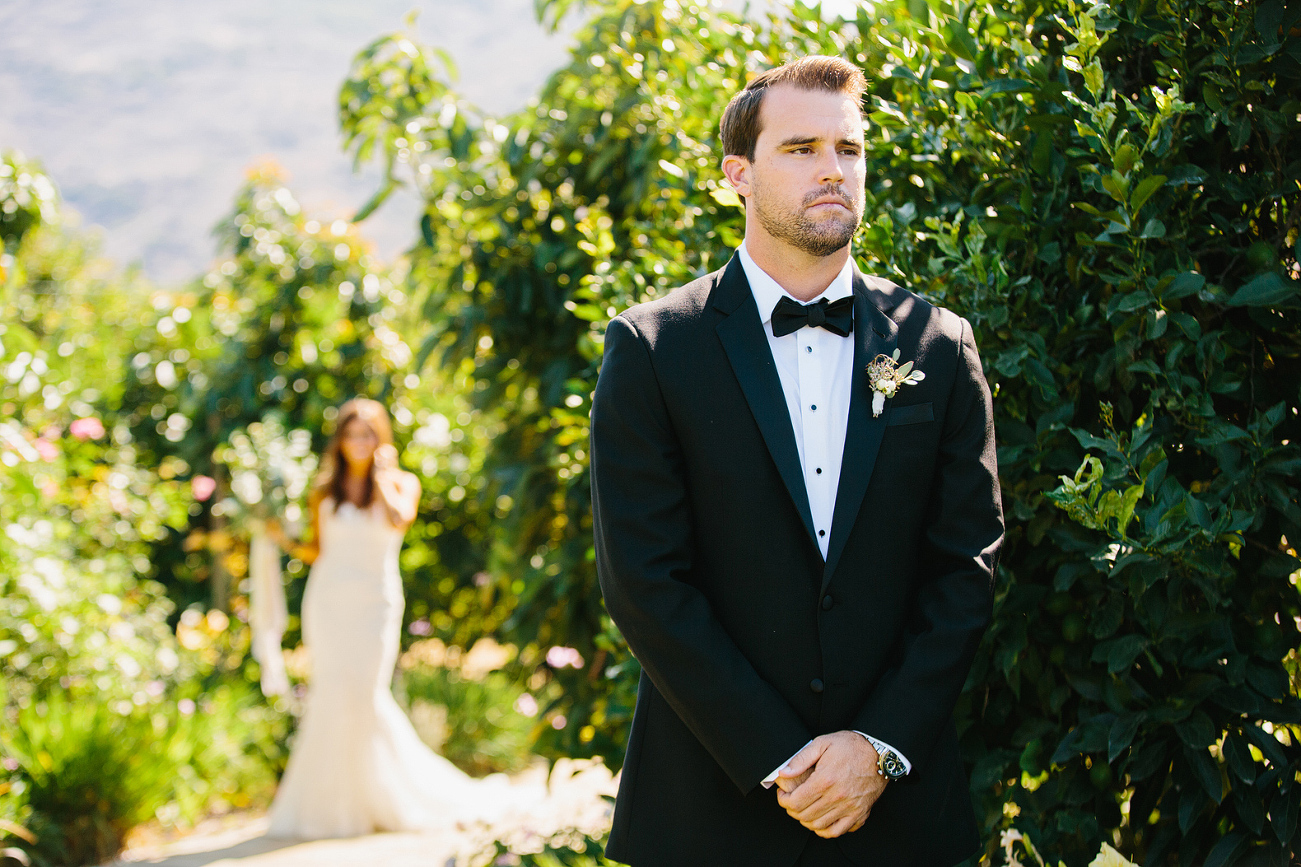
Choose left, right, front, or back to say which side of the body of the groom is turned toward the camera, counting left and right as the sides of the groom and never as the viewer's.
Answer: front

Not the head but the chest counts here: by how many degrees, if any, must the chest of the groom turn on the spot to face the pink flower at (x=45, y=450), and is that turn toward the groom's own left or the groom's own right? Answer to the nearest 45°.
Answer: approximately 135° to the groom's own right

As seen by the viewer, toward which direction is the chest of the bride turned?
toward the camera

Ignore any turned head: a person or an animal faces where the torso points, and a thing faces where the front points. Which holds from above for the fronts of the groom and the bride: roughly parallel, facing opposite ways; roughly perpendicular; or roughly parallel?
roughly parallel

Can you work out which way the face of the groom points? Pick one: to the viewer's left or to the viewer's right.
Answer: to the viewer's right

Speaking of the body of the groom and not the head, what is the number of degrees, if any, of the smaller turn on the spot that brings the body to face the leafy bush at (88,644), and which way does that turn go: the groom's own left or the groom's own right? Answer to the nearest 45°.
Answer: approximately 135° to the groom's own right

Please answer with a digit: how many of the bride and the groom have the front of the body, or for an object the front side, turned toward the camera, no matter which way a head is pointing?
2

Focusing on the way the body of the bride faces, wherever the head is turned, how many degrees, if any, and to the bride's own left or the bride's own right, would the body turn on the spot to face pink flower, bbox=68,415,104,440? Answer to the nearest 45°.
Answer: approximately 135° to the bride's own right

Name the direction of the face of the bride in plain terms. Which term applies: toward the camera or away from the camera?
toward the camera
